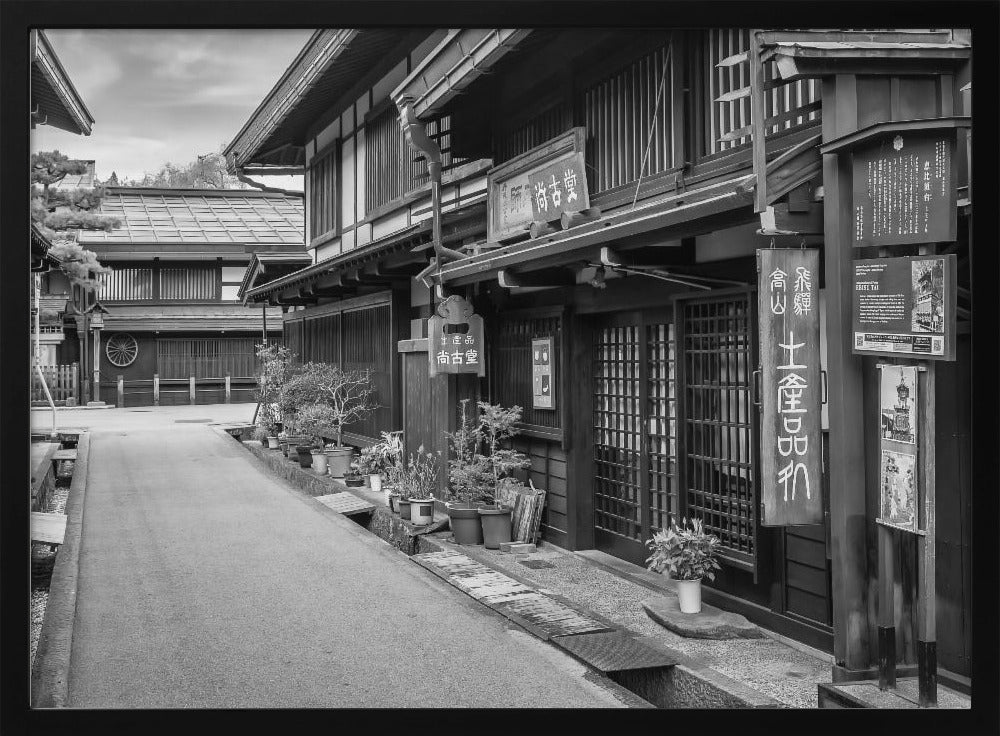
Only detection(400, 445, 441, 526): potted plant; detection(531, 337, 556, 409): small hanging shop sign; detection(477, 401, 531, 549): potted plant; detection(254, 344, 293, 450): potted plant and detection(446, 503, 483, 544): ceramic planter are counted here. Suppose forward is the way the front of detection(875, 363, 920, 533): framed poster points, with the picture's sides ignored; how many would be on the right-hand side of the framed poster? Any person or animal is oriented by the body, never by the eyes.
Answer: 5

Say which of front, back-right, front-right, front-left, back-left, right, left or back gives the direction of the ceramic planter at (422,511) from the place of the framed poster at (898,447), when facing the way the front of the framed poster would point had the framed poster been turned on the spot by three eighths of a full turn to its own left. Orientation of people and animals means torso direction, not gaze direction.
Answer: back-left
